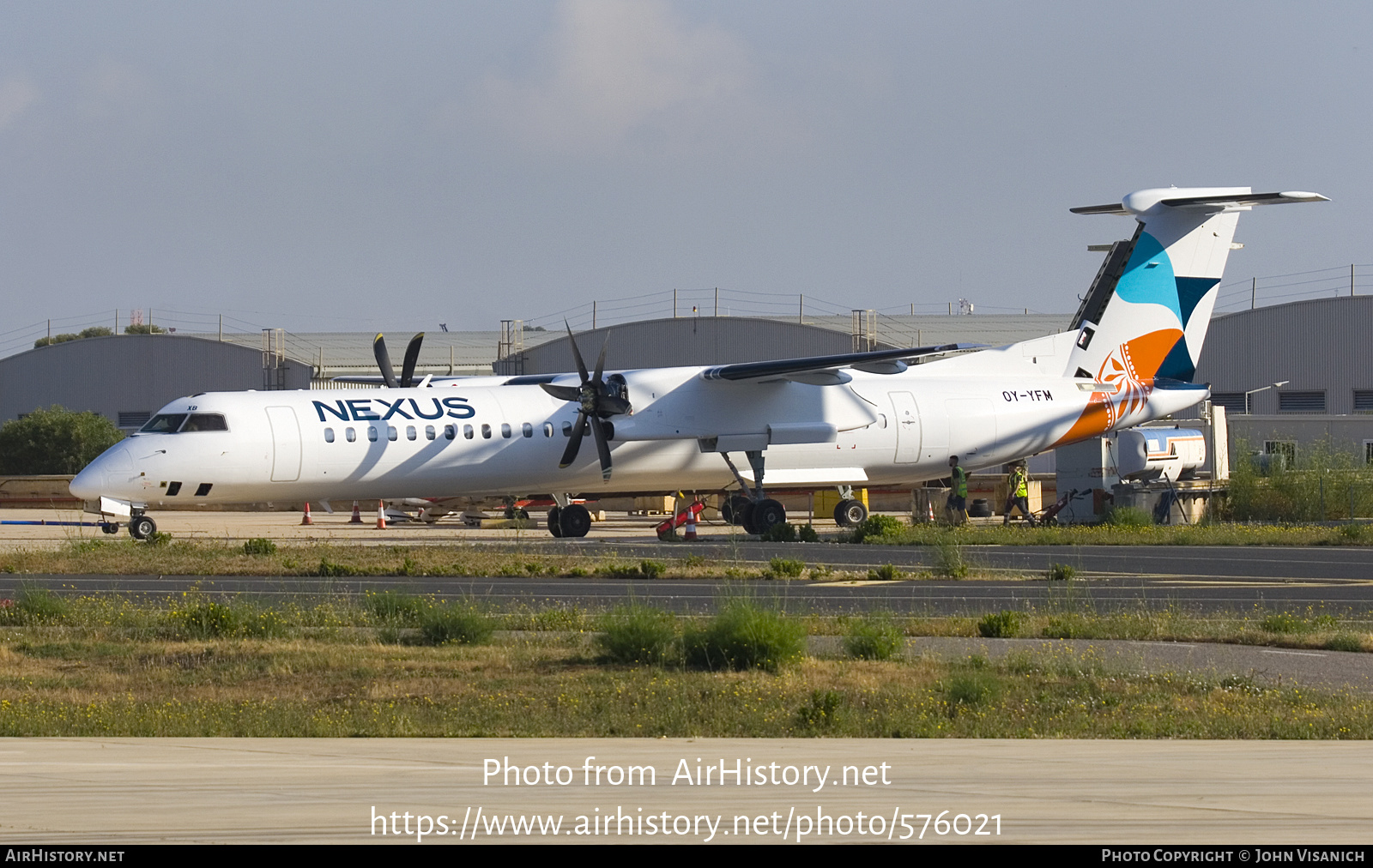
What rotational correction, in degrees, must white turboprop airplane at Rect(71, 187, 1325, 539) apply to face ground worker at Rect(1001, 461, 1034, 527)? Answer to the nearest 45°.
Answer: approximately 180°

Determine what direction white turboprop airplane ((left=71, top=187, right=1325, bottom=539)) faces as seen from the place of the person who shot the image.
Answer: facing the viewer and to the left of the viewer
